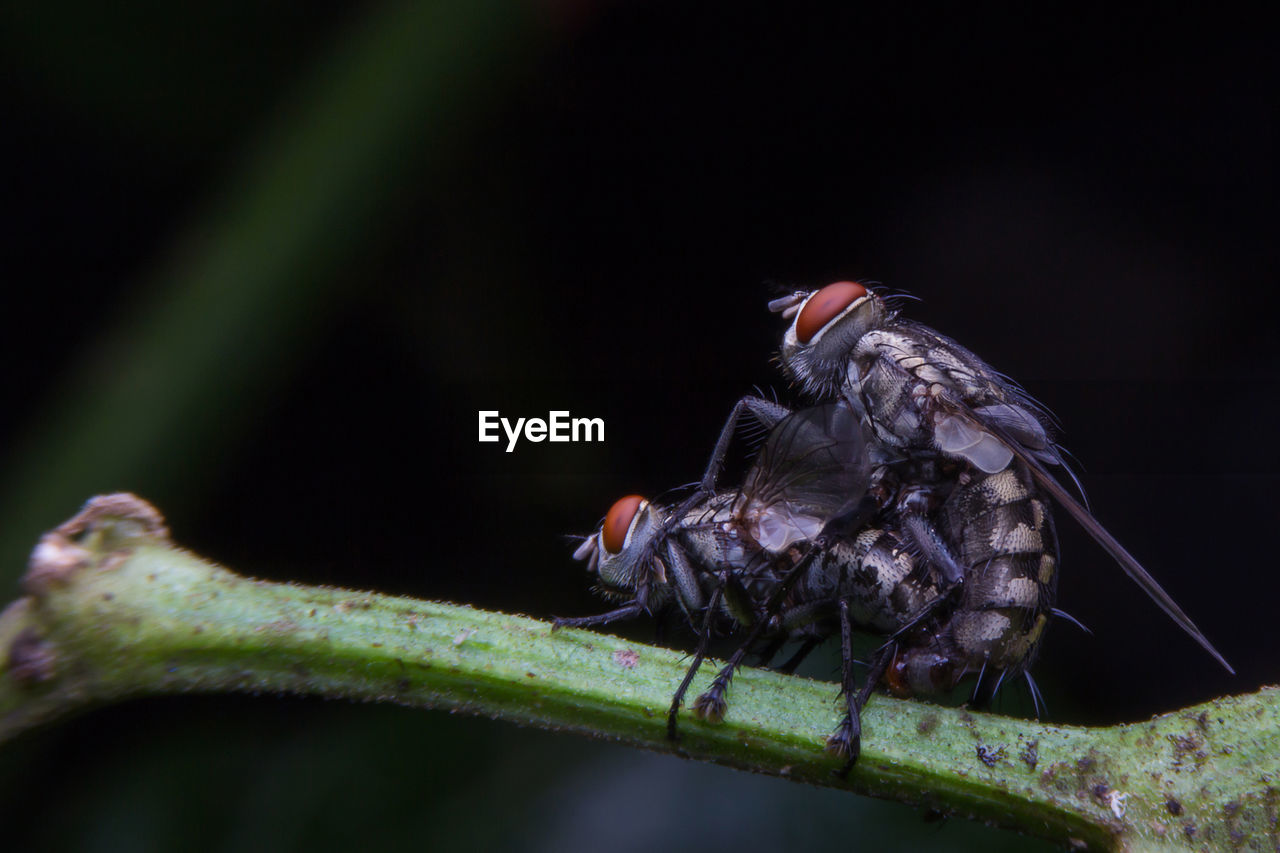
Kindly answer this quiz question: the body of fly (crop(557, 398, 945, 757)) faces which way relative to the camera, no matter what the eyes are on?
to the viewer's left

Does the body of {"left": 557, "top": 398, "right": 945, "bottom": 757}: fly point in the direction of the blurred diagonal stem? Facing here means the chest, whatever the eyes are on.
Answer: no

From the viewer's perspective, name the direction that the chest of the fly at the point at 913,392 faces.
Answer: to the viewer's left
